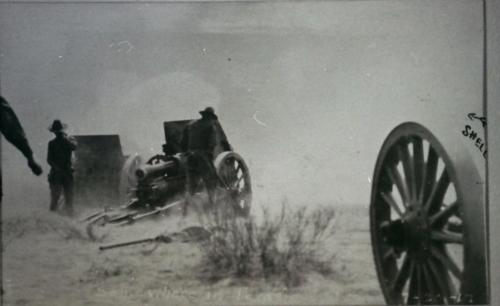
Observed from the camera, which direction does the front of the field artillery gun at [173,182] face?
facing away from the viewer and to the right of the viewer
